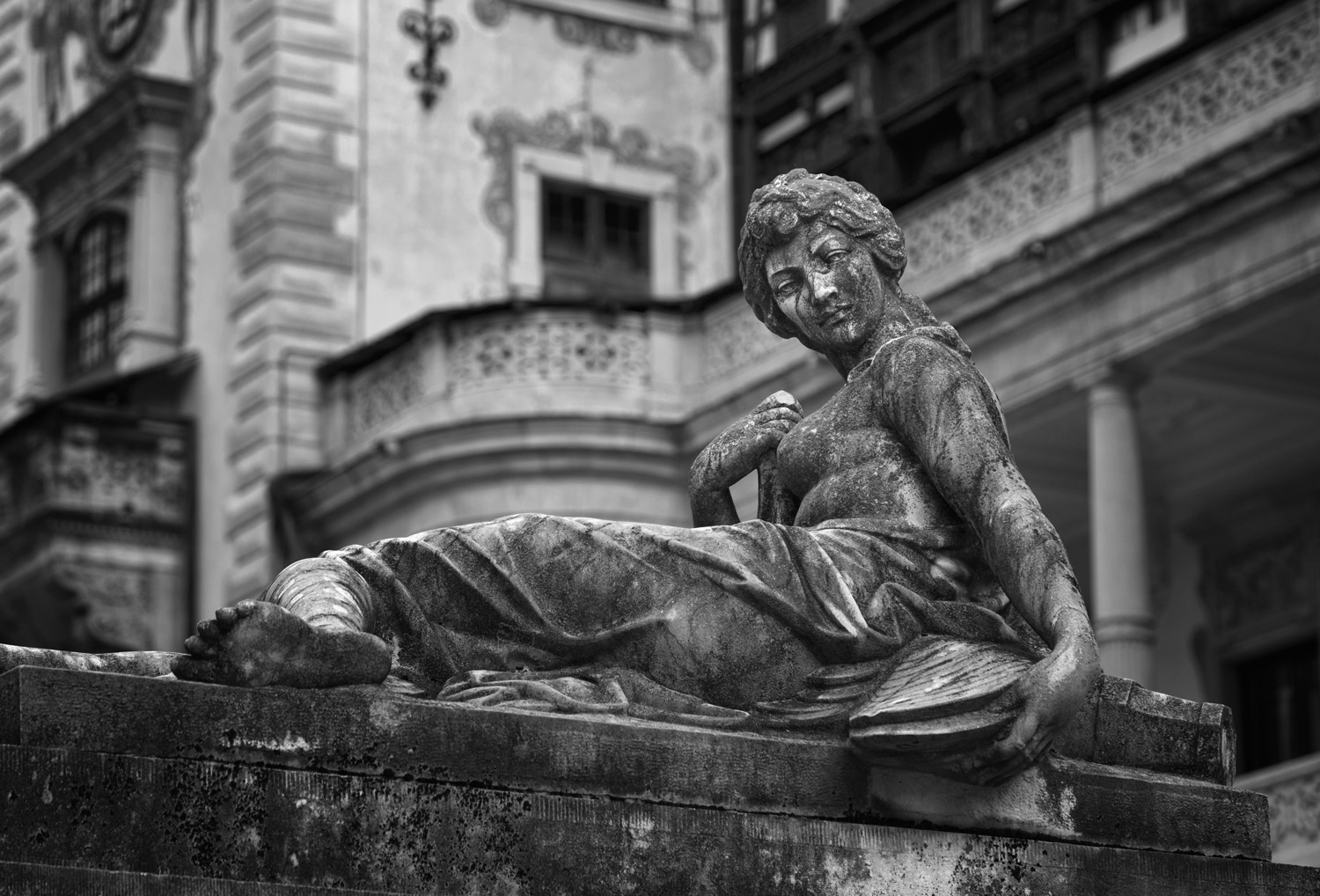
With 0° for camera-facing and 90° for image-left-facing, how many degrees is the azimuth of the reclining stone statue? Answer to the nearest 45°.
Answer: approximately 45°

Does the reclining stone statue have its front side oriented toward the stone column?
no
